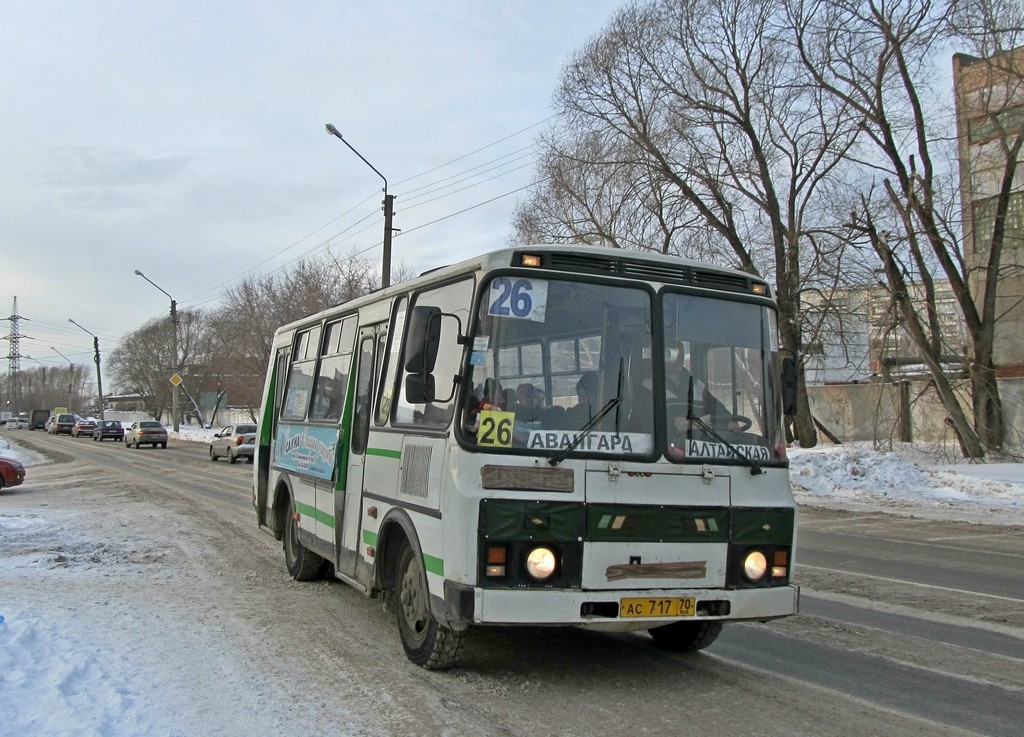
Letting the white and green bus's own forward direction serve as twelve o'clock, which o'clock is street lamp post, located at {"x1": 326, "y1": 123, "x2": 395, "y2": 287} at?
The street lamp post is roughly at 7 o'clock from the white and green bus.

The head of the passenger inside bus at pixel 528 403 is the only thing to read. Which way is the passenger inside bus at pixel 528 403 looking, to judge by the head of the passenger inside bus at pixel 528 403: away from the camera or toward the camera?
toward the camera

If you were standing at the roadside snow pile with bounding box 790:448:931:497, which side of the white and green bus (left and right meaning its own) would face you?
left

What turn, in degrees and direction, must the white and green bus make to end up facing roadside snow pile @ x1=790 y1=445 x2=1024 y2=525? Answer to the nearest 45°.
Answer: approximately 90° to its left

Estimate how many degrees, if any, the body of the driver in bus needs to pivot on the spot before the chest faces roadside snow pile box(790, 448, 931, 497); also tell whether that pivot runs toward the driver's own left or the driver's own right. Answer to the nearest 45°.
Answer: approximately 135° to the driver's own left

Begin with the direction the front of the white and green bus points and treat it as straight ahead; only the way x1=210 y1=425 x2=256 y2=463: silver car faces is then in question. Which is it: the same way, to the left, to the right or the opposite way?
the opposite way

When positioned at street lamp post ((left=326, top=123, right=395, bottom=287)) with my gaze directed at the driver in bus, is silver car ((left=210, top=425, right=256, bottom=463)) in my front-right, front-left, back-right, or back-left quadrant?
back-right

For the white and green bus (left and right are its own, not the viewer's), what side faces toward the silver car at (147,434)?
back

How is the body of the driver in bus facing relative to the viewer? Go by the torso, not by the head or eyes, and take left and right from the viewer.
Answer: facing the viewer and to the right of the viewer

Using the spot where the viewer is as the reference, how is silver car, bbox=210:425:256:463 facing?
facing away from the viewer and to the left of the viewer
